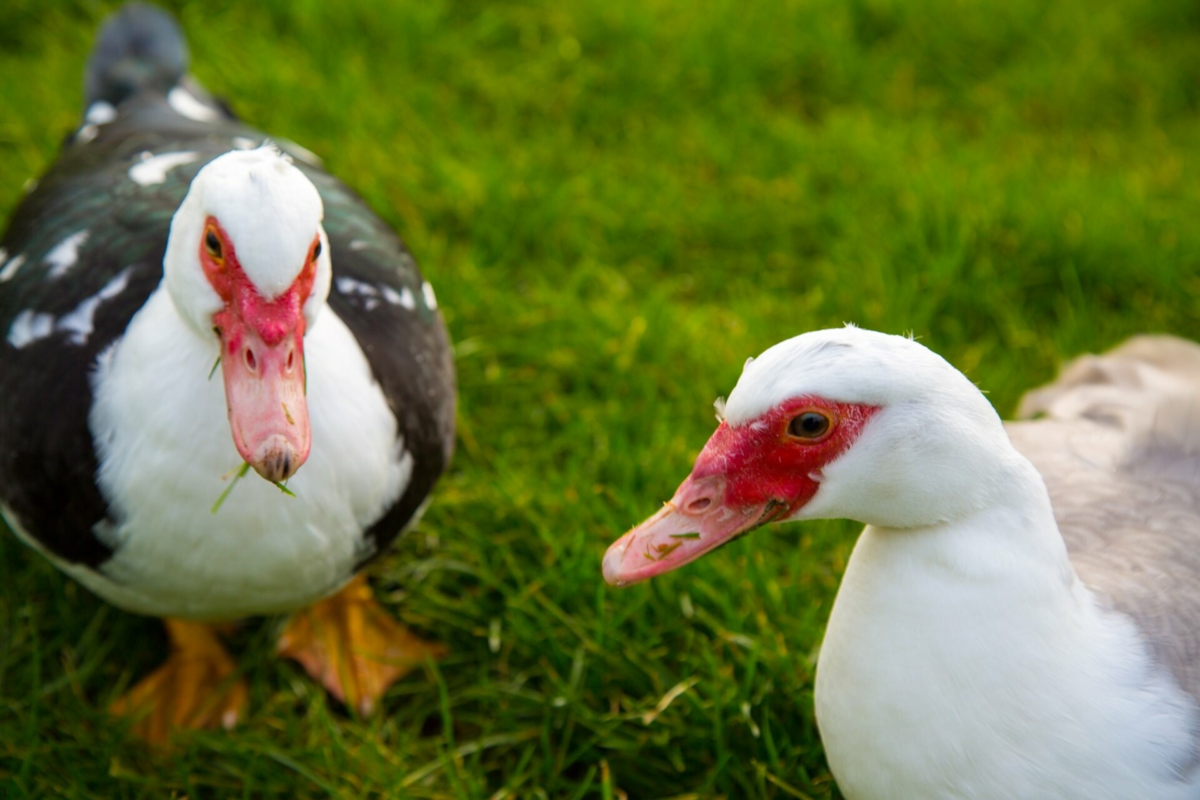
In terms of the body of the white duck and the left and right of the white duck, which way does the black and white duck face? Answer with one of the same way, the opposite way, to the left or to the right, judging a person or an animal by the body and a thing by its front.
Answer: to the left

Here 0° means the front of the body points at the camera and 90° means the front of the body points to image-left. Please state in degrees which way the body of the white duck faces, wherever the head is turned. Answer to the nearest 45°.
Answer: approximately 45°

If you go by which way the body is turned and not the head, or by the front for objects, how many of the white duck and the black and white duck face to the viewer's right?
0

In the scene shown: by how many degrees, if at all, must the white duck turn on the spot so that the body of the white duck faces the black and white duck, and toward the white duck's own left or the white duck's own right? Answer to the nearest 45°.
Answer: approximately 45° to the white duck's own right

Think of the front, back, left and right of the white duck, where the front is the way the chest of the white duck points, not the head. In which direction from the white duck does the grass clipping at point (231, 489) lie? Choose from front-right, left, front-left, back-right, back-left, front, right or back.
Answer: front-right

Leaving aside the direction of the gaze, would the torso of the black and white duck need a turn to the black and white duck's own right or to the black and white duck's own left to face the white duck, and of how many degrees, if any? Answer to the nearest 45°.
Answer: approximately 45° to the black and white duck's own left

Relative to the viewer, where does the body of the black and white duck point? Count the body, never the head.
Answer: toward the camera
